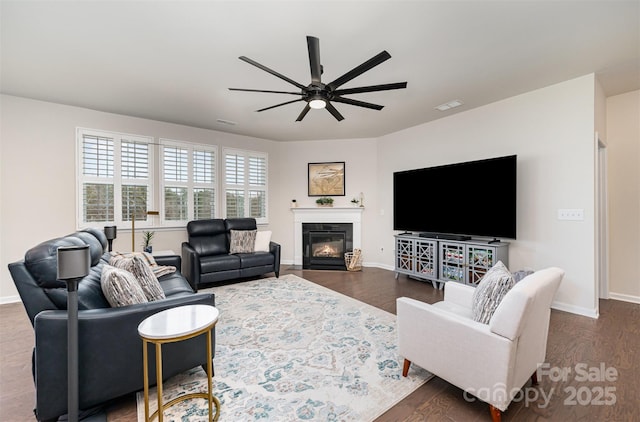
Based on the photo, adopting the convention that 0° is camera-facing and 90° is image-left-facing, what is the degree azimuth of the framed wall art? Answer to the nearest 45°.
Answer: approximately 0°

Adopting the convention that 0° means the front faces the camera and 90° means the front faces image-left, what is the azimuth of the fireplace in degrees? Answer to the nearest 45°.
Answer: approximately 0°

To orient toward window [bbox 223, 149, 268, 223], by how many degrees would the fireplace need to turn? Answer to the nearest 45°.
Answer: approximately 90° to its right

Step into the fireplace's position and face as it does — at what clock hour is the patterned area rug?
The patterned area rug is roughly at 12 o'clock from the fireplace.

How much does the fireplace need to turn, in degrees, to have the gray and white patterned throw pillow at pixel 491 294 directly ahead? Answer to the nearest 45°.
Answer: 0° — it already faces it

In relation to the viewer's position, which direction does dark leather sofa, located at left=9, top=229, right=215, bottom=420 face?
facing away from the viewer and to the right of the viewer

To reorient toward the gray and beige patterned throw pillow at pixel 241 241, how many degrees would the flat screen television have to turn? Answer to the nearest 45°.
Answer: approximately 45° to its right

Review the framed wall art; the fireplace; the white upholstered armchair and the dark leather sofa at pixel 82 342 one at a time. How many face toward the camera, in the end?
2

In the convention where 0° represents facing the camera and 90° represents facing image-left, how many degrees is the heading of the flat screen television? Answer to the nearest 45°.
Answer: approximately 45°

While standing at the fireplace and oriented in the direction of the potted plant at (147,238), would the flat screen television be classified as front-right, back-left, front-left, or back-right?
back-left

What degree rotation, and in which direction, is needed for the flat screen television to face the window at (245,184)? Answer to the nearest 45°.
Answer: approximately 45° to its right
